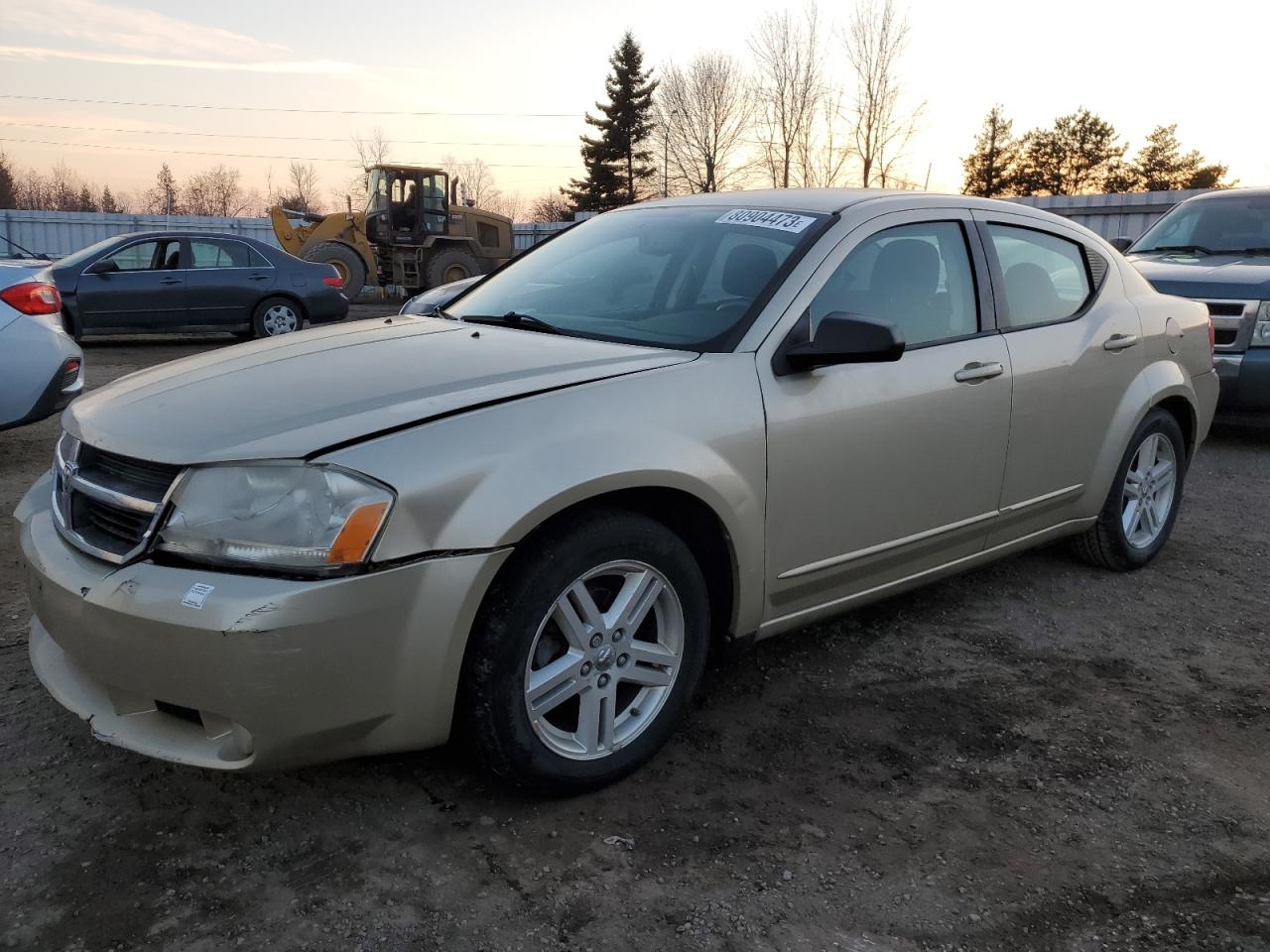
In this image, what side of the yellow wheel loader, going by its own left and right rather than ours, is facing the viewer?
left

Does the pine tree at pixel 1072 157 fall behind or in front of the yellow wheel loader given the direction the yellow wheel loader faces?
behind

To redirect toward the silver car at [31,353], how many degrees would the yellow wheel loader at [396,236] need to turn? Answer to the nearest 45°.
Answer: approximately 90° to its left

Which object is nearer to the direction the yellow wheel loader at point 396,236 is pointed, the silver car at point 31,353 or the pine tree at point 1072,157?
the silver car

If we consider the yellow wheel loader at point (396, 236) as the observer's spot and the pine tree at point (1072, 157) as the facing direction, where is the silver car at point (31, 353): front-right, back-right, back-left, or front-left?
back-right
